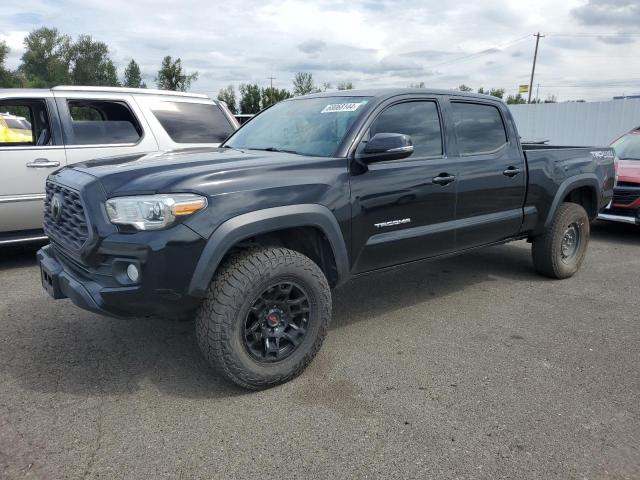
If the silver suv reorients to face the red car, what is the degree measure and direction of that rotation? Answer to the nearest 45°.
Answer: approximately 180°

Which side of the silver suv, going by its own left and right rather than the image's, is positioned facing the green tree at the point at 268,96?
right

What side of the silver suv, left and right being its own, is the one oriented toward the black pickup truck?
left

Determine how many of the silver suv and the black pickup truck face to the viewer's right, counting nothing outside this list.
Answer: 0

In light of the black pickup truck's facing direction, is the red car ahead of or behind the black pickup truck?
behind

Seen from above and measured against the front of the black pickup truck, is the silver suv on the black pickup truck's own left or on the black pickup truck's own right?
on the black pickup truck's own right

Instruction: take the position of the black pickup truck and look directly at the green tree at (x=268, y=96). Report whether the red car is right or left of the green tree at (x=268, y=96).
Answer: right

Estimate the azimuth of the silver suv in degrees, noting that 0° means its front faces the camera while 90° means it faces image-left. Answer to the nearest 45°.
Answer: approximately 90°

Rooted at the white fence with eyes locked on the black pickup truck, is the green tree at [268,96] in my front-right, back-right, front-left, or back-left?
back-right

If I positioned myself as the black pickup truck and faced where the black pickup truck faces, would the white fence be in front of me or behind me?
behind

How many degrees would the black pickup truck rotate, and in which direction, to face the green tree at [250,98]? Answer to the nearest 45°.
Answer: approximately 135° to its right

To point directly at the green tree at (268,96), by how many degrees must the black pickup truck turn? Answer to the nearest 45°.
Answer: approximately 135° to its right

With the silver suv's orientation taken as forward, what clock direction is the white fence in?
The white fence is roughly at 5 o'clock from the silver suv.

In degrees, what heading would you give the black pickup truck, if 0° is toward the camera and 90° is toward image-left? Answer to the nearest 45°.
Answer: approximately 45°
